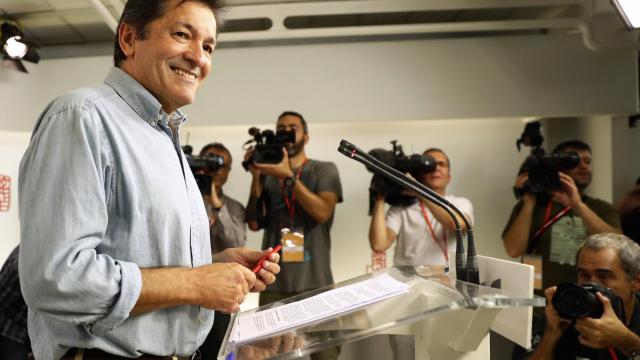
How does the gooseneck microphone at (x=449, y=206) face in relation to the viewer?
to the viewer's left

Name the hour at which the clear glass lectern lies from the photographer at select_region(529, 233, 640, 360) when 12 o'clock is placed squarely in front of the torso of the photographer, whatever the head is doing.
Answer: The clear glass lectern is roughly at 11 o'clock from the photographer.

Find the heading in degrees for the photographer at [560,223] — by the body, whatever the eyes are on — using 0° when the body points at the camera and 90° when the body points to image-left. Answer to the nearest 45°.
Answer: approximately 45°

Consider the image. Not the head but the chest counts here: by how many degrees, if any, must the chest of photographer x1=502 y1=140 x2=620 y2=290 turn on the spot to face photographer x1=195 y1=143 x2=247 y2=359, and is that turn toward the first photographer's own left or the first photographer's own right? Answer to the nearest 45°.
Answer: approximately 45° to the first photographer's own right

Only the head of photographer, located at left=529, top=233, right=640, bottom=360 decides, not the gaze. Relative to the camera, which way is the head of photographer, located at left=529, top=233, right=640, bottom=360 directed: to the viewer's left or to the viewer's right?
to the viewer's left
